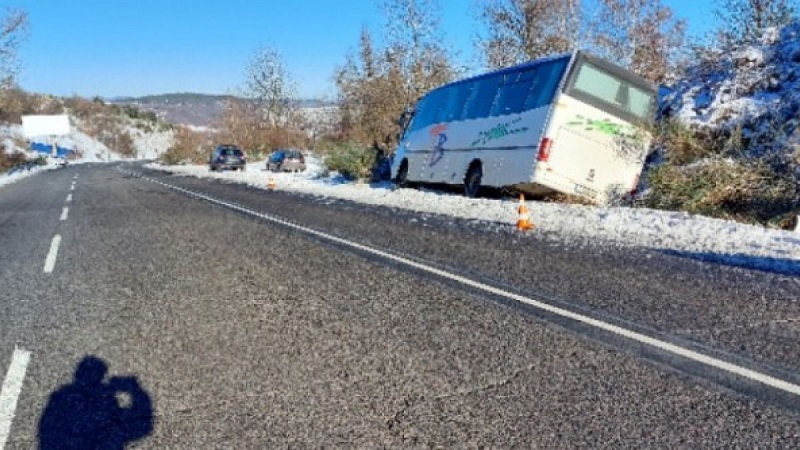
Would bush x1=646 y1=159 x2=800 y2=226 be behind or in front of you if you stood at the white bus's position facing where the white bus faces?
behind

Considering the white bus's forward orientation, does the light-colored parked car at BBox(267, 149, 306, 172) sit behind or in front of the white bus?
in front

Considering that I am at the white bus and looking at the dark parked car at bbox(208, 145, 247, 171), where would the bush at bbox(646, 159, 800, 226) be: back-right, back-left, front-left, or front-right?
back-right

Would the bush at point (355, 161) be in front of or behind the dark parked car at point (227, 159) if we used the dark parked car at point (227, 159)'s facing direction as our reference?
behind

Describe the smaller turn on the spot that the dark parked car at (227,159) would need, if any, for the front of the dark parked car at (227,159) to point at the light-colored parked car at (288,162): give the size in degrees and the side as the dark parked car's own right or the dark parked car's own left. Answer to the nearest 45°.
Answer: approximately 135° to the dark parked car's own right

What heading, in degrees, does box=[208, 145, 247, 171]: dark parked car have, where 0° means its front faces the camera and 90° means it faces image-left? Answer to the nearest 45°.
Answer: approximately 180°

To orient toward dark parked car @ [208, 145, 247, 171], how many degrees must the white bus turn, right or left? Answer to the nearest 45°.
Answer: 0° — it already faces it

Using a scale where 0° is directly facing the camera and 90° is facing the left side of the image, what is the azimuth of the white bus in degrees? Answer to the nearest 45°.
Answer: approximately 135°

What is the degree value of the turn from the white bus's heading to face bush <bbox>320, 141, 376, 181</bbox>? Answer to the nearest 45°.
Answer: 0° — it already faces it

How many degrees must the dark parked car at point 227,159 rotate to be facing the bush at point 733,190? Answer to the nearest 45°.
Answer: approximately 180°
